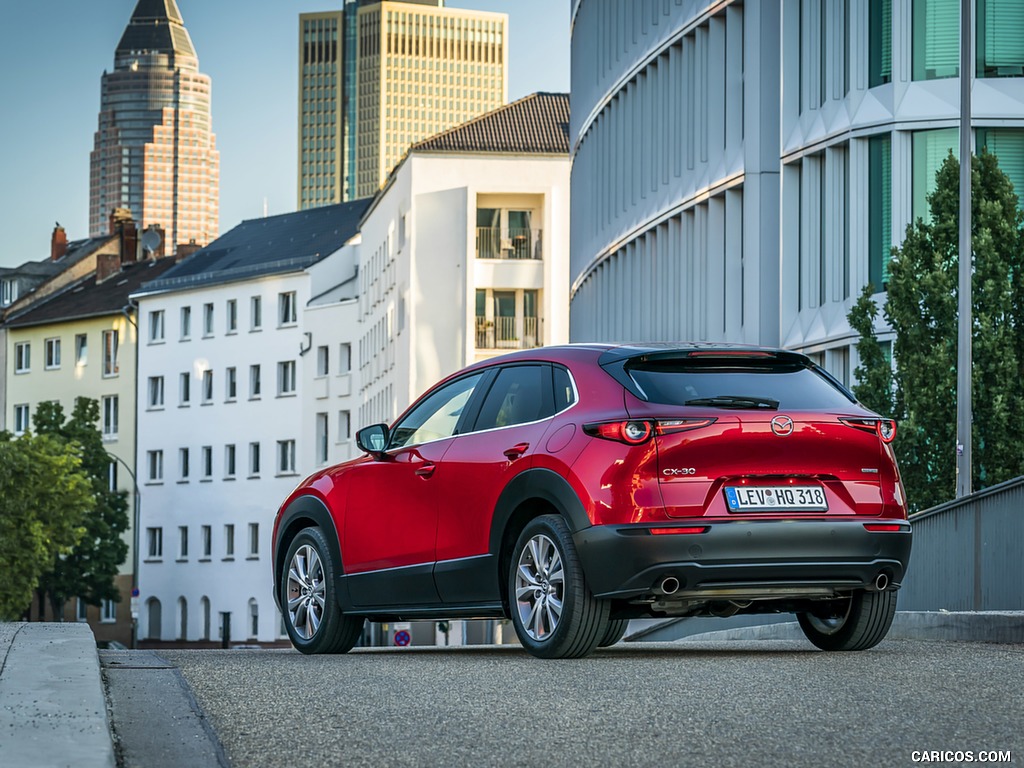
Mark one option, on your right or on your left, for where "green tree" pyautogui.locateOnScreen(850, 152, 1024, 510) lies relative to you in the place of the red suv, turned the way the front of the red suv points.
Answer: on your right

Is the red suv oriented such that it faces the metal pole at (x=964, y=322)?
no

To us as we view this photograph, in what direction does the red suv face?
facing away from the viewer and to the left of the viewer
